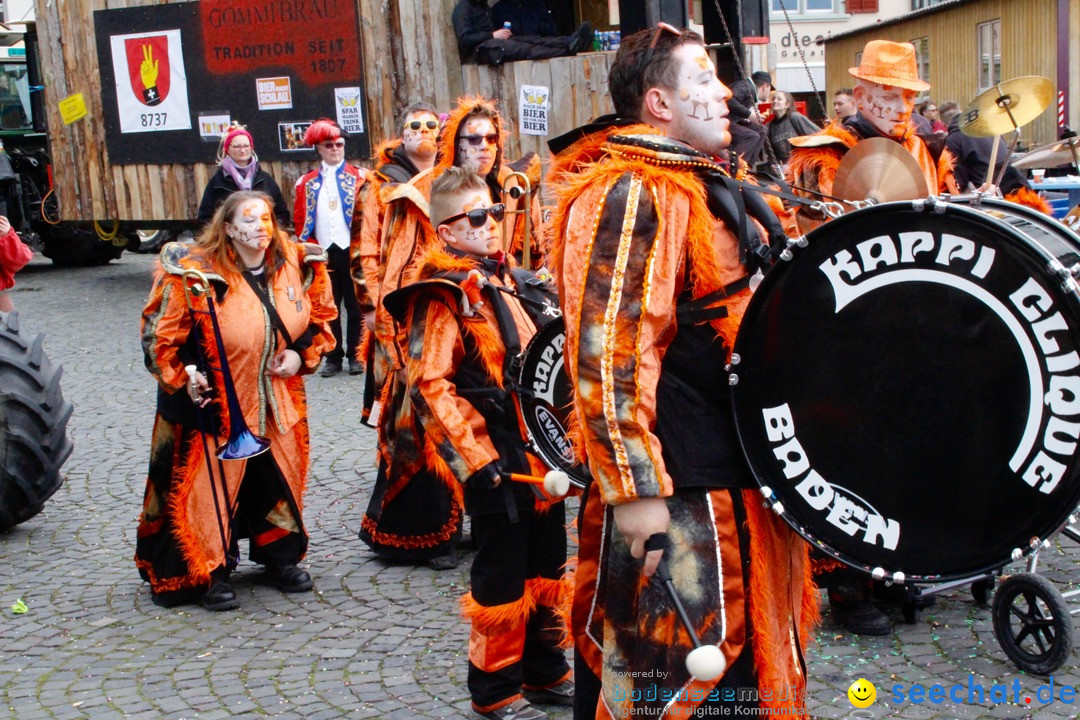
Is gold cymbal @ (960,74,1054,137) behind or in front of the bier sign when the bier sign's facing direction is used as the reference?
in front

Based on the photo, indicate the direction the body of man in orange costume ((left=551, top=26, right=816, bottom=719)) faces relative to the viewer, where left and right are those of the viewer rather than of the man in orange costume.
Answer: facing to the right of the viewer

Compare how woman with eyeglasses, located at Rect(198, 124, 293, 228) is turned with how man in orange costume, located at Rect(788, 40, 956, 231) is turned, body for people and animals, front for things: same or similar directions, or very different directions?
same or similar directions

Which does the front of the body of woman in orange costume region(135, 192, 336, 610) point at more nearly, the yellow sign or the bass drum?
the bass drum

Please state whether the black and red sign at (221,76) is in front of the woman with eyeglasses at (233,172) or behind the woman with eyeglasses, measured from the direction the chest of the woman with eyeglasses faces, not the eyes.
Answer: behind

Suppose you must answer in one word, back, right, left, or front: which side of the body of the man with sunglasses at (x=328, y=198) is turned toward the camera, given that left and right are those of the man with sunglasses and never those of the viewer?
front

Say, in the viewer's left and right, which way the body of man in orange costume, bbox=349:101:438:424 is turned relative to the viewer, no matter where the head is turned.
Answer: facing the viewer and to the right of the viewer

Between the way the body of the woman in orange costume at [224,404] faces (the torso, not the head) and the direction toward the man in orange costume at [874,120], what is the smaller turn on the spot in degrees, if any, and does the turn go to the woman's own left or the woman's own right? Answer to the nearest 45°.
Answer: approximately 45° to the woman's own left

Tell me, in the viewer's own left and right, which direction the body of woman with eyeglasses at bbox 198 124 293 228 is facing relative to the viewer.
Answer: facing the viewer

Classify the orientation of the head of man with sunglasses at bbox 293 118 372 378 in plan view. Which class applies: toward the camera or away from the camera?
toward the camera

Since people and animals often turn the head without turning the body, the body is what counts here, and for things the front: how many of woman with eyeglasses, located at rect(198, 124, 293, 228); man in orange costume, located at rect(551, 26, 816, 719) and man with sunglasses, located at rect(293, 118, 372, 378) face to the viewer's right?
1

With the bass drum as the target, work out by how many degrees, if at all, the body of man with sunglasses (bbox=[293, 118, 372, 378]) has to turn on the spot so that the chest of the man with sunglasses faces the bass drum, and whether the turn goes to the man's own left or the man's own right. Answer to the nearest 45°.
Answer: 0° — they already face it

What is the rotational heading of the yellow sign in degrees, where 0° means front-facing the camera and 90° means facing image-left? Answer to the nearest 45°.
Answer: approximately 0°
